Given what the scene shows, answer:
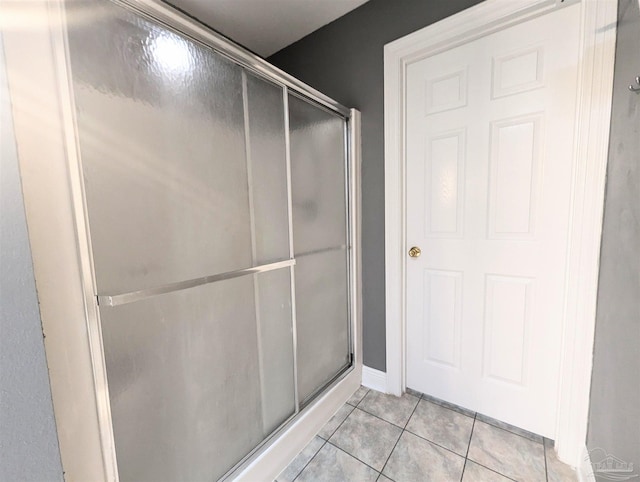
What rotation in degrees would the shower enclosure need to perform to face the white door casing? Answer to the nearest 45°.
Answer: approximately 45° to its left

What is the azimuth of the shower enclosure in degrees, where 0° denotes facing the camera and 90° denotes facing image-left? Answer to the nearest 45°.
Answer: approximately 315°
